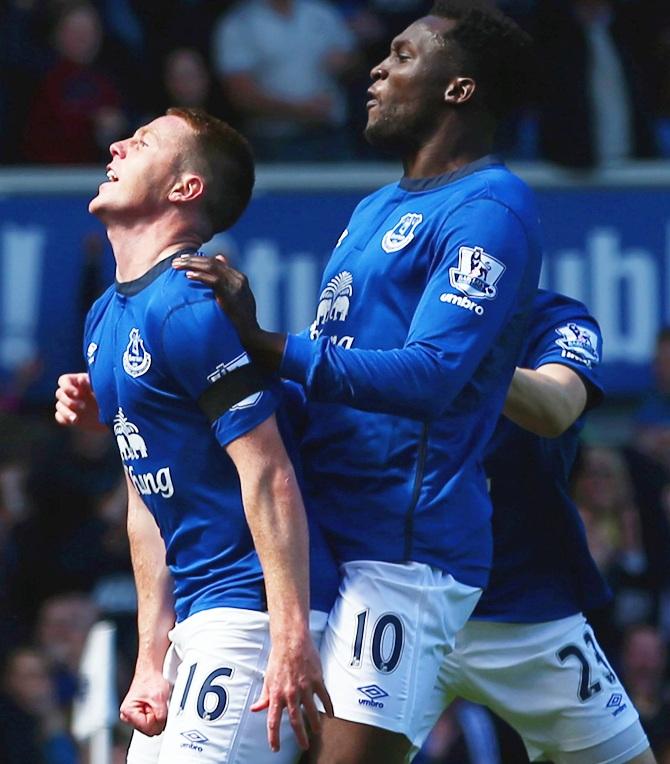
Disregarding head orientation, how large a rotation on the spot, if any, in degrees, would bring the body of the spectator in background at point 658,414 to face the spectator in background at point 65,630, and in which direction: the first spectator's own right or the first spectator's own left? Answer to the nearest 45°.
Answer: approximately 45° to the first spectator's own right

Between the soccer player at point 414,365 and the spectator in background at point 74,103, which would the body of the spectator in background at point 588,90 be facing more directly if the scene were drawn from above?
the soccer player

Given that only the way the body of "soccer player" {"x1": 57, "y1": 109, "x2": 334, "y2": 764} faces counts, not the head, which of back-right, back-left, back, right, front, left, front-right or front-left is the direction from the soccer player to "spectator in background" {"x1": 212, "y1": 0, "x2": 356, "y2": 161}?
back-right

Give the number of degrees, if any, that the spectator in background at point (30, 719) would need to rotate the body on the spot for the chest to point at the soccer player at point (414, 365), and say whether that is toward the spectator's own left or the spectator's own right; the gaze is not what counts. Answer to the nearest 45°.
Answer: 0° — they already face them

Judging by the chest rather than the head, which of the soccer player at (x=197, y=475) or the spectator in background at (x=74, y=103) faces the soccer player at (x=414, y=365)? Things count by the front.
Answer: the spectator in background
